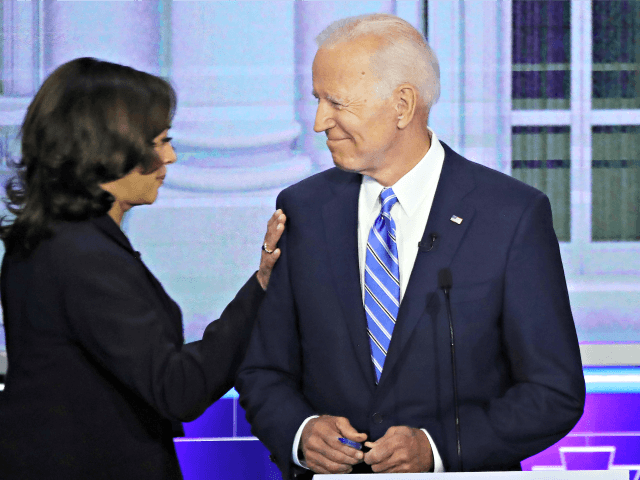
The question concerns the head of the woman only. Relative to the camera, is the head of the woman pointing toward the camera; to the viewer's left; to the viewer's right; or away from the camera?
to the viewer's right

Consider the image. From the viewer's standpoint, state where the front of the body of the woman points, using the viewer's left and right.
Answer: facing to the right of the viewer

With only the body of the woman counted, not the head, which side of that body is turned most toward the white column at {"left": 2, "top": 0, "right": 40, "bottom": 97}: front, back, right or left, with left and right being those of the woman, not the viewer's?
left

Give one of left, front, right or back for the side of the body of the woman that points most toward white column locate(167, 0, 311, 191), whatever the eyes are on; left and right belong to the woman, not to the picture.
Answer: left

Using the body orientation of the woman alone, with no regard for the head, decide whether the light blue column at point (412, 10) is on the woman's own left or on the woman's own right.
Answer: on the woman's own left

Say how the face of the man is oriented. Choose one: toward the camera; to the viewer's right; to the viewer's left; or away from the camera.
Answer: to the viewer's left
